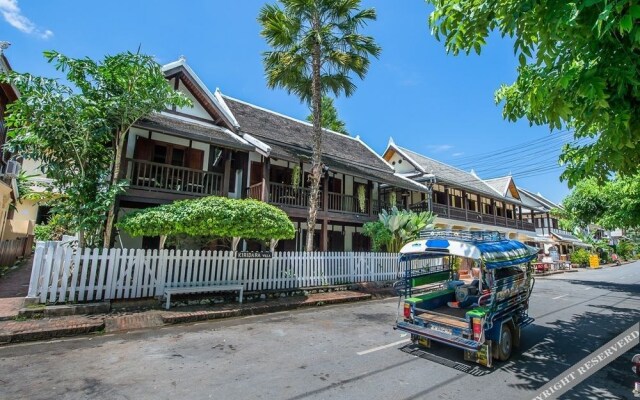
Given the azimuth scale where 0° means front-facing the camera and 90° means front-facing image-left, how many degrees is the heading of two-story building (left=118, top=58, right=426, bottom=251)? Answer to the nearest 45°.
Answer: approximately 315°

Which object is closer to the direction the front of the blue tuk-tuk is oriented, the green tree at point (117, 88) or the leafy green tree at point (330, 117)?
the leafy green tree

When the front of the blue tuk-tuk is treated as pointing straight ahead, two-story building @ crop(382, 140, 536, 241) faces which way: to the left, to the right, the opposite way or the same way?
to the right

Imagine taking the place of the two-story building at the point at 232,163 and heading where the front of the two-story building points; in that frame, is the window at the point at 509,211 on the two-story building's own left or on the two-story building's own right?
on the two-story building's own left

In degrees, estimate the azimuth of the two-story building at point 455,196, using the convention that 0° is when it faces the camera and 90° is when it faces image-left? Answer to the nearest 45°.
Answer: approximately 315°

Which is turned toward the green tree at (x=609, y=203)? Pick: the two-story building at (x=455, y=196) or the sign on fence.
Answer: the two-story building

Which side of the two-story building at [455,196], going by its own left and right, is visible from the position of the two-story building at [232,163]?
right

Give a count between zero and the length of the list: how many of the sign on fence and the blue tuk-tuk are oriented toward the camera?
1

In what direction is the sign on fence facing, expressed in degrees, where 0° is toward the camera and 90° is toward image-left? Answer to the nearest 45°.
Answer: approximately 0°

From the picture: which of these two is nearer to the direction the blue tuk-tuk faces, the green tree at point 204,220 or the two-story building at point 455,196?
the two-story building

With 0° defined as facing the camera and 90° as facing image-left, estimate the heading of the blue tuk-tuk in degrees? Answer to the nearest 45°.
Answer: approximately 225°

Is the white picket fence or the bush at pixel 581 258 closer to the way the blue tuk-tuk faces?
the bush
